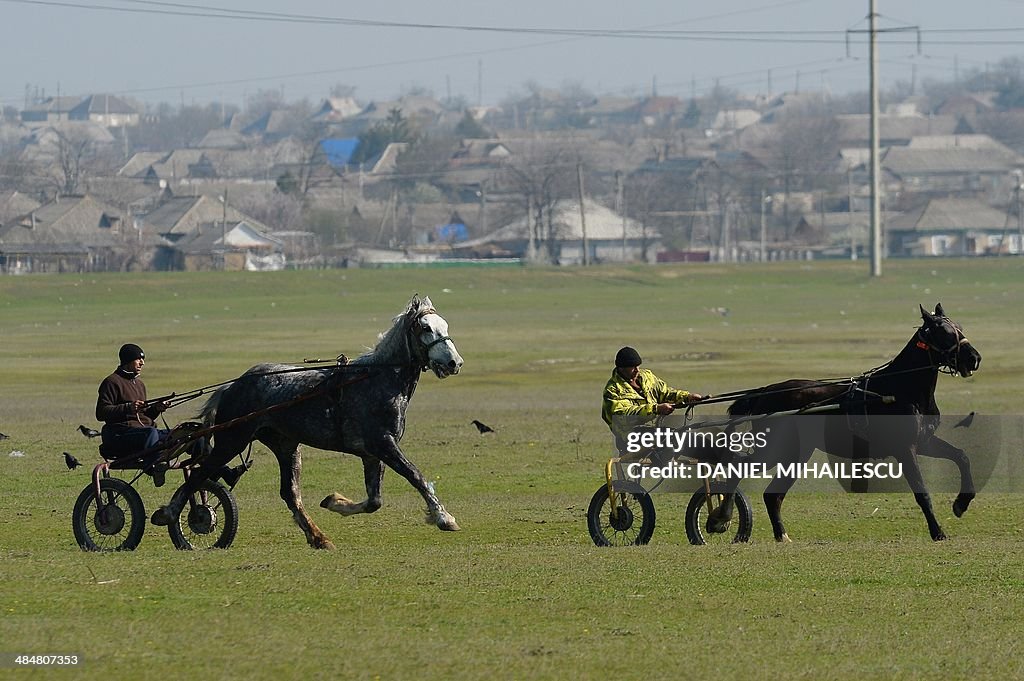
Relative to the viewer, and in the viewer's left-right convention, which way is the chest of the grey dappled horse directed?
facing to the right of the viewer

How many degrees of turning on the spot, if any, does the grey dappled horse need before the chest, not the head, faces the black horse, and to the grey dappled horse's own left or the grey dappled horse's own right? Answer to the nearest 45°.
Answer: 0° — it already faces it

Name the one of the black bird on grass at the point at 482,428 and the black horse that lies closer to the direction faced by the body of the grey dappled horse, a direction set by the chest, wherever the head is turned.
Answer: the black horse

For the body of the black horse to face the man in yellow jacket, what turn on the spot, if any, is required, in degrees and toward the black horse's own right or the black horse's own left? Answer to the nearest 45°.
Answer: approximately 180°

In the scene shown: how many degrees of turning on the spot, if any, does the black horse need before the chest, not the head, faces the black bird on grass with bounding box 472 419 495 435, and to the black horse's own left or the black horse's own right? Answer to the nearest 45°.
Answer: approximately 135° to the black horse's own left

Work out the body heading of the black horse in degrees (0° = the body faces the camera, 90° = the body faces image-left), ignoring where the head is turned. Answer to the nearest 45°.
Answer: approximately 270°

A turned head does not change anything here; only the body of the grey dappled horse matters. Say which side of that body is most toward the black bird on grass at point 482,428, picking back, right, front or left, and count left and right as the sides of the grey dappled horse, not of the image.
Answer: left

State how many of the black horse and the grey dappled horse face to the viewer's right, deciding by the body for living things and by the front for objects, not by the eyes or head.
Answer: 2

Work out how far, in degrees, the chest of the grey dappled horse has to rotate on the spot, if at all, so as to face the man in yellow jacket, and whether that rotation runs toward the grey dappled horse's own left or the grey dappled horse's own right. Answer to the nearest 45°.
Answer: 0° — it already faces them
